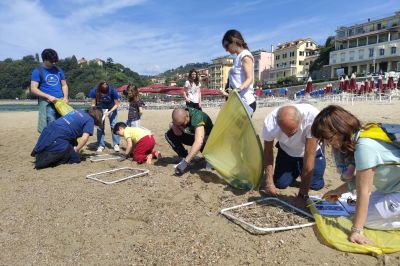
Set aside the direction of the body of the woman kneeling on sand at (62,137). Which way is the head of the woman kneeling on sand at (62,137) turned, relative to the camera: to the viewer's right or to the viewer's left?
to the viewer's right

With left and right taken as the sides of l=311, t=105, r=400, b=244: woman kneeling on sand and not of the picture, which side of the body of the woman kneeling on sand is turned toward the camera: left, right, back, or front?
left

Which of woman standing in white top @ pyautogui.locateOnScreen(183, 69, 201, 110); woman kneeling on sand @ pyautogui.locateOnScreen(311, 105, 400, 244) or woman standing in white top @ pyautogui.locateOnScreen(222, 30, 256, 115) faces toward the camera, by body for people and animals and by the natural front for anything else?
woman standing in white top @ pyautogui.locateOnScreen(183, 69, 201, 110)

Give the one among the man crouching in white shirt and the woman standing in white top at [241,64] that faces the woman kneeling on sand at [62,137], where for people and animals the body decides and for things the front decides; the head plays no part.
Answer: the woman standing in white top

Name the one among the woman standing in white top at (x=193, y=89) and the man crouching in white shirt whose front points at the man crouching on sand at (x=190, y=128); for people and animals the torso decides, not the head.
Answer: the woman standing in white top

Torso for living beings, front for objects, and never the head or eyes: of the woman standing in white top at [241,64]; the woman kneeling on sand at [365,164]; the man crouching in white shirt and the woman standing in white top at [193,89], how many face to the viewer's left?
2

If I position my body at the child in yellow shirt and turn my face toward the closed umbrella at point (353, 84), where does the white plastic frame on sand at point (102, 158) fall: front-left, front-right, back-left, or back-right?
back-left

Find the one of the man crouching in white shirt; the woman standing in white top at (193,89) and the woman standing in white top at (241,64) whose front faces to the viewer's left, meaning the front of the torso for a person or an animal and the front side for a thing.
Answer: the woman standing in white top at (241,64)

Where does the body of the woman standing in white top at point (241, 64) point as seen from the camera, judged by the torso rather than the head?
to the viewer's left

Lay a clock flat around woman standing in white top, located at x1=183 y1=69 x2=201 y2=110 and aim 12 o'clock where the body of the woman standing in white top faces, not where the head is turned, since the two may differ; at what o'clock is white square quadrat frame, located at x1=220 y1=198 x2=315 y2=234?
The white square quadrat frame is roughly at 12 o'clock from the woman standing in white top.
